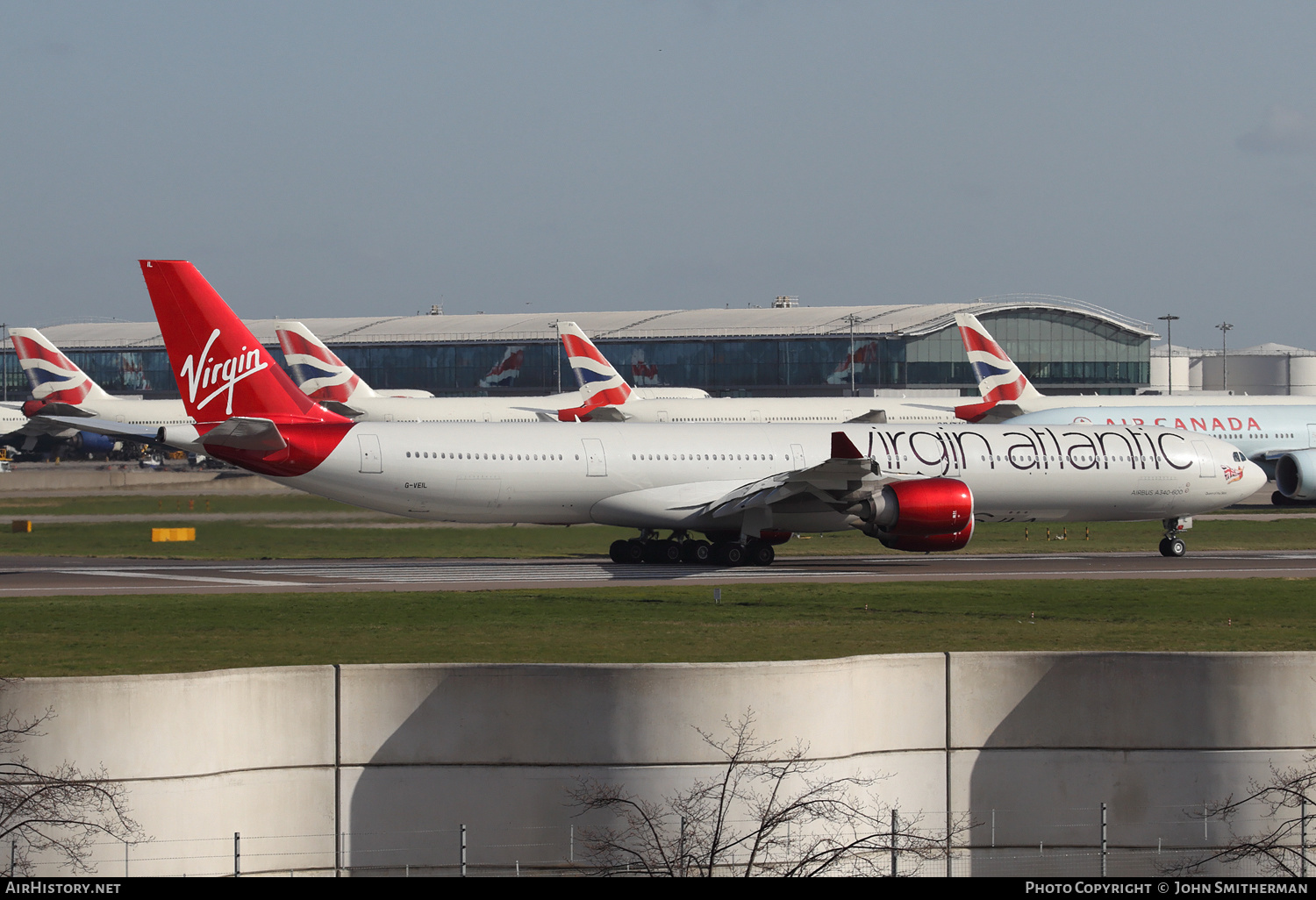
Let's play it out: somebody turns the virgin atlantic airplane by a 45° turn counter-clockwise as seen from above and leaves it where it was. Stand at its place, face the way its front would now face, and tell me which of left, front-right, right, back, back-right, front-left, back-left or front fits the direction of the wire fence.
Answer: back-right

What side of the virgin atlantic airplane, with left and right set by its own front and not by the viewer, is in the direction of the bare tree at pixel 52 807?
right

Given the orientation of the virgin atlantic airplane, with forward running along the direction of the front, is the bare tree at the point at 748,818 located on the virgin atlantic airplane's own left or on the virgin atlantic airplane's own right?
on the virgin atlantic airplane's own right

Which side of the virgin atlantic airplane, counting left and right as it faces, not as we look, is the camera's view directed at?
right
